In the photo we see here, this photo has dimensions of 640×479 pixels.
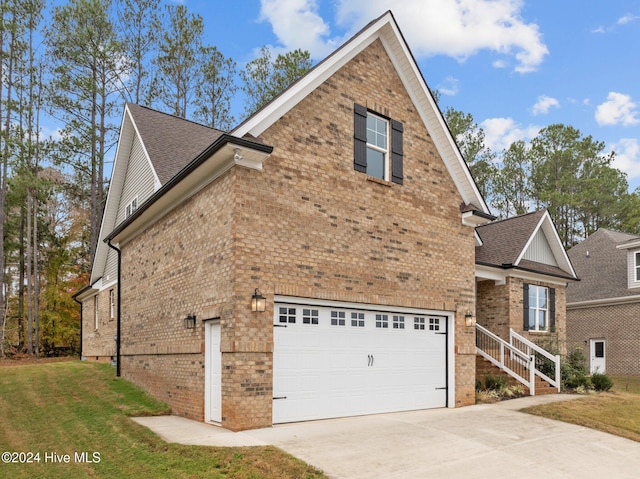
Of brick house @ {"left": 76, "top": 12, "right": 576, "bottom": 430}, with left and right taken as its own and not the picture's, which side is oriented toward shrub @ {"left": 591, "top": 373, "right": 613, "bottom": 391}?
left

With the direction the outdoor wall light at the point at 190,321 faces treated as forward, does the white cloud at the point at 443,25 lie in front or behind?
behind

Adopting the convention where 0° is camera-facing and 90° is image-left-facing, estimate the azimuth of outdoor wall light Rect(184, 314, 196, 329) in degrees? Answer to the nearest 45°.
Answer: approximately 45°

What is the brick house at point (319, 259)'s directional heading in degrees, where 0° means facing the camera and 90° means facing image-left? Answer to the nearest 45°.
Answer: approximately 315°

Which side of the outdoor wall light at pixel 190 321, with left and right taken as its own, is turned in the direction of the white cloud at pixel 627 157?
back

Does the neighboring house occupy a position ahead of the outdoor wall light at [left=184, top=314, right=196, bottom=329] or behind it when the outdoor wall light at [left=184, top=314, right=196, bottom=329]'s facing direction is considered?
behind
